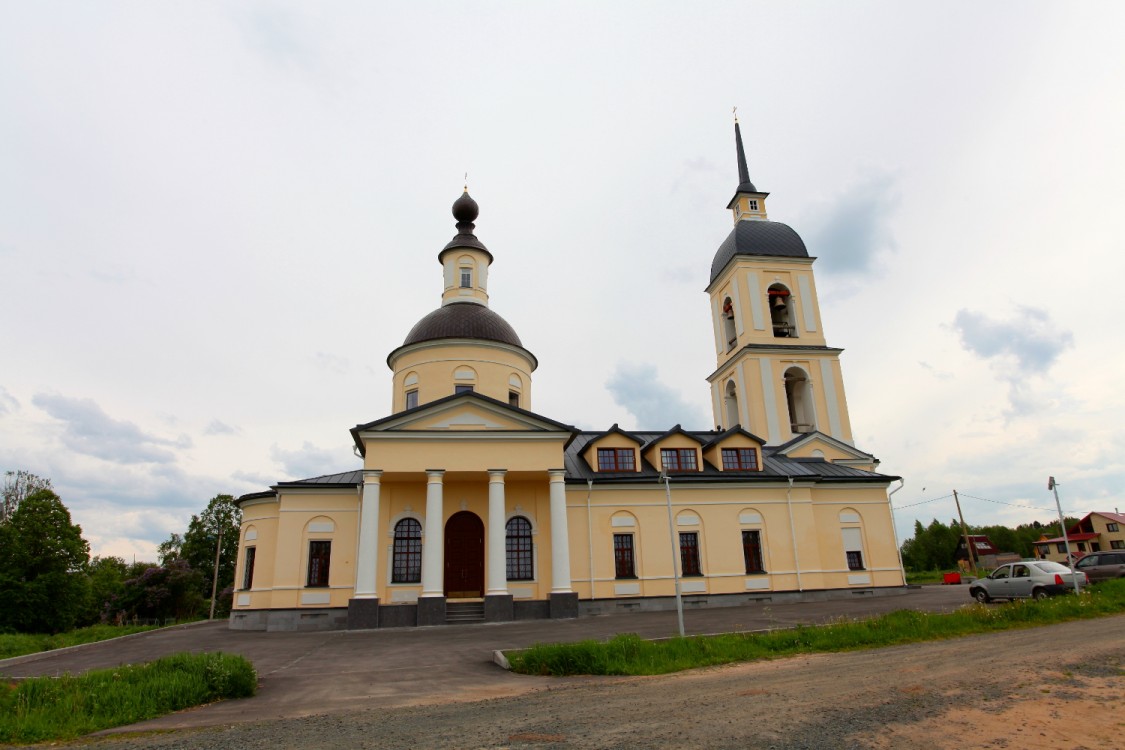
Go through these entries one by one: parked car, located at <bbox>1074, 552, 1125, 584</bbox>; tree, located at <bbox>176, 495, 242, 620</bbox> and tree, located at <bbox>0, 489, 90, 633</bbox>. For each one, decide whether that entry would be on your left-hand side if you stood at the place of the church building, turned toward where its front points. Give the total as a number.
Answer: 1

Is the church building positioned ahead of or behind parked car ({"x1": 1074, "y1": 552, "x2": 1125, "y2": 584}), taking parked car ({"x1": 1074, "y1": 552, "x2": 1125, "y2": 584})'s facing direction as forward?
ahead

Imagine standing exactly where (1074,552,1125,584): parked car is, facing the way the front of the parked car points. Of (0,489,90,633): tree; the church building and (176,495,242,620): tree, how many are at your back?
0

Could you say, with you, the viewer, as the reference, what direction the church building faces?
facing the viewer

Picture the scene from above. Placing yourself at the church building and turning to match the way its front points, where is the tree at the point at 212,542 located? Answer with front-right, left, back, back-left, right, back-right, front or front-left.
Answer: back-right

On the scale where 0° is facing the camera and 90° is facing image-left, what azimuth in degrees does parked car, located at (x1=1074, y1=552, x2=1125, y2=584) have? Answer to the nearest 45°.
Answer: approximately 90°

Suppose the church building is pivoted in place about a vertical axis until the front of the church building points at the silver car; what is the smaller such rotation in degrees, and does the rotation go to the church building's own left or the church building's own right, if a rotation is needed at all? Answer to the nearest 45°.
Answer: approximately 90° to the church building's own left

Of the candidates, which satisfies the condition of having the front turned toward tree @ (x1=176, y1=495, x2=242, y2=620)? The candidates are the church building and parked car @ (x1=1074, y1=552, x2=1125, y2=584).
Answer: the parked car

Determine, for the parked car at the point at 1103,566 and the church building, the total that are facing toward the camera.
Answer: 1

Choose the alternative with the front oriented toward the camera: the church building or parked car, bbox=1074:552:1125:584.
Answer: the church building

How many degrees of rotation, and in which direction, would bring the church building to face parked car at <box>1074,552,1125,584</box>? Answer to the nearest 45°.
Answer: approximately 90° to its left

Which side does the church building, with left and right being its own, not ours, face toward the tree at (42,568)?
right

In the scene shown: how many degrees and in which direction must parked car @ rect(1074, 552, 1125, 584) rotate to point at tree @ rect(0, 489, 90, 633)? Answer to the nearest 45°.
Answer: approximately 45° to its left

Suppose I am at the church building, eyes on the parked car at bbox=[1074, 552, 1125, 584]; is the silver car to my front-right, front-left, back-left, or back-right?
front-right

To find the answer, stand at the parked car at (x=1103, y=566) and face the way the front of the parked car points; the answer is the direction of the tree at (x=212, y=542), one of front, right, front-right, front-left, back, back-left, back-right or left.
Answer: front
